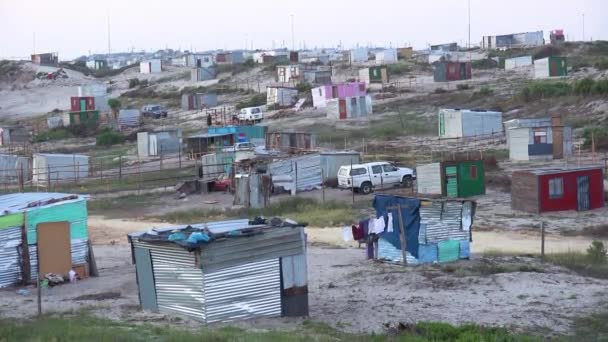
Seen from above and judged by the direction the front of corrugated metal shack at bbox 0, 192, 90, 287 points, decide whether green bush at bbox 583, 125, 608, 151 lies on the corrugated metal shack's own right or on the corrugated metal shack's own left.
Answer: on the corrugated metal shack's own left

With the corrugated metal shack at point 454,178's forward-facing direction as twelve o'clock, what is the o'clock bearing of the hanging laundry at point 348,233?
The hanging laundry is roughly at 2 o'clock from the corrugated metal shack.

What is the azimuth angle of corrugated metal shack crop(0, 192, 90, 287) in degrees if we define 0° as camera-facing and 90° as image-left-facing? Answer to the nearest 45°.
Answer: approximately 315°

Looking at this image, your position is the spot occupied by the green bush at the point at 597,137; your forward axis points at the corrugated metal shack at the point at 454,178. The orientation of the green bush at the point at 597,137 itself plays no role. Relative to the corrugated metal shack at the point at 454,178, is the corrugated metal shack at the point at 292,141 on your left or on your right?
right

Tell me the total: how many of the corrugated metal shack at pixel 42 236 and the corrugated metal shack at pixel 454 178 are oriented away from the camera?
0

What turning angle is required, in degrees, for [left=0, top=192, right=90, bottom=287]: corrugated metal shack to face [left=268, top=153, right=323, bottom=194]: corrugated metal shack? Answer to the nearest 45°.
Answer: approximately 90° to its left

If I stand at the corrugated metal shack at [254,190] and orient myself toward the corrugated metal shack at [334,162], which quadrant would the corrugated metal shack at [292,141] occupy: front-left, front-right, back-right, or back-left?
front-left

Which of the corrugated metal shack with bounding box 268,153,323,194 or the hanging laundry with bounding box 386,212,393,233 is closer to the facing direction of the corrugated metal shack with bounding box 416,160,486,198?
the hanging laundry

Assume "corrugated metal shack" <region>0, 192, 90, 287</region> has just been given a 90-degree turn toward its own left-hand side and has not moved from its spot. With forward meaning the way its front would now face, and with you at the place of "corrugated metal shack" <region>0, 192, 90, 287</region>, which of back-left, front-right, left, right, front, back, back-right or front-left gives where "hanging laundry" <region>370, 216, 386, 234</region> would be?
front-right

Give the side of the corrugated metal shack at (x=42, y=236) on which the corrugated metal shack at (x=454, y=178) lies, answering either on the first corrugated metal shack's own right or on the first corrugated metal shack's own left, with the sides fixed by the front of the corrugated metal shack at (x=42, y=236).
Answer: on the first corrugated metal shack's own left

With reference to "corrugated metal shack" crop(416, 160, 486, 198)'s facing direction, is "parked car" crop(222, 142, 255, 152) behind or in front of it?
behind

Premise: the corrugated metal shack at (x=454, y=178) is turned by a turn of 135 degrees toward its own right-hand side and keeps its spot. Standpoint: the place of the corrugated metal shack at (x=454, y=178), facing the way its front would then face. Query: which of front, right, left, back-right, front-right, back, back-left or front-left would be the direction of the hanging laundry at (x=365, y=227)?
left
